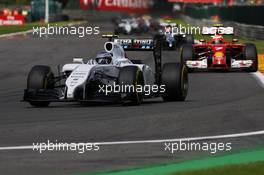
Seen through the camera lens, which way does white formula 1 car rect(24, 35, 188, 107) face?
facing the viewer and to the left of the viewer

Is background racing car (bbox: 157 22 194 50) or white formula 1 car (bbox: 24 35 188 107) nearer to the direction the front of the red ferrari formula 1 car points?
the white formula 1 car

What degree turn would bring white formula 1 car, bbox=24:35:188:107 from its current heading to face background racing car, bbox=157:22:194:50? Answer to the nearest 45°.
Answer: approximately 135° to its right

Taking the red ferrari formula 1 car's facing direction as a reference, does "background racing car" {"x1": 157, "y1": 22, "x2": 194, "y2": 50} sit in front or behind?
behind

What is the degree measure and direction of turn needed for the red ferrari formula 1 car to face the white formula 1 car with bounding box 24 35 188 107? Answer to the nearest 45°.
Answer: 0° — it already faces it

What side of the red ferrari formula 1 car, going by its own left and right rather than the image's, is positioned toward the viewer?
front

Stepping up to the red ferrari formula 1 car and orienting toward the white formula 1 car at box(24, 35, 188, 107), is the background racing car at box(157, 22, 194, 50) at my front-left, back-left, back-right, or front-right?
back-right

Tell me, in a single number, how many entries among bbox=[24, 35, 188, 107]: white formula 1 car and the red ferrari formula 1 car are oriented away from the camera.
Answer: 0
